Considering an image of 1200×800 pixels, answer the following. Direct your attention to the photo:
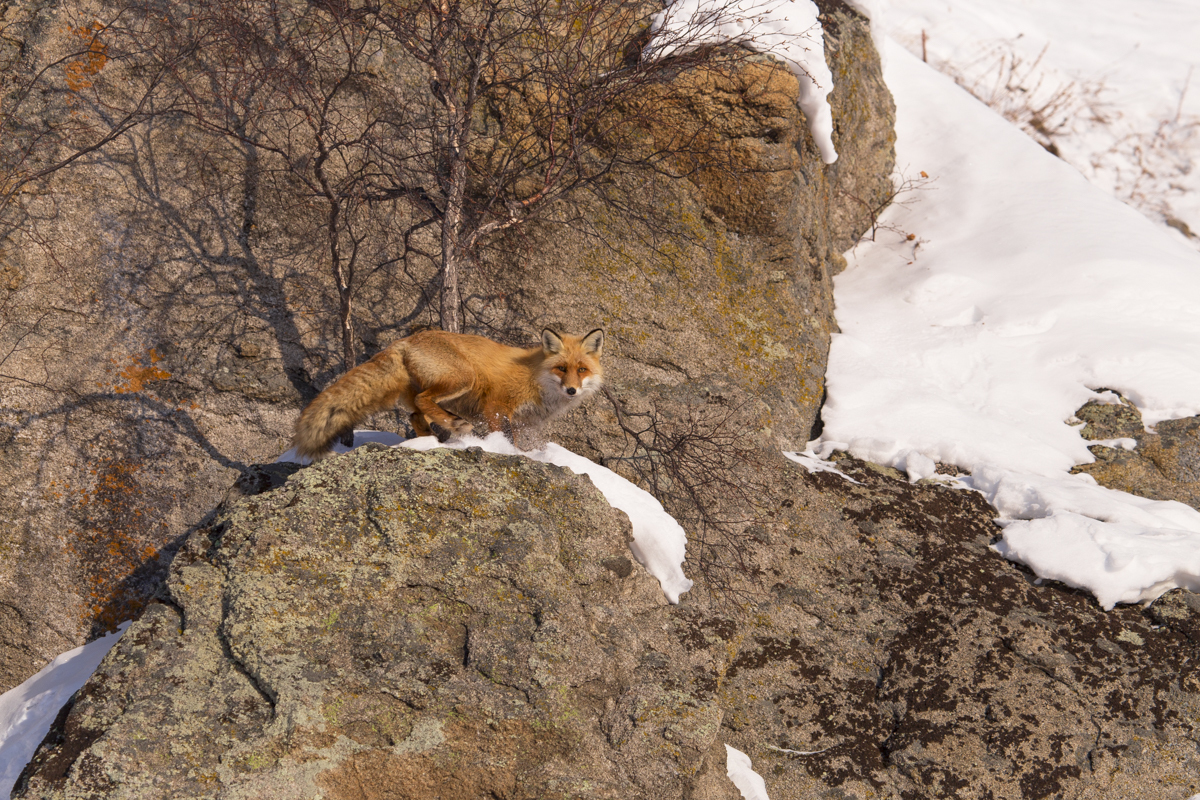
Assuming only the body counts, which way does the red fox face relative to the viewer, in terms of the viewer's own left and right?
facing to the right of the viewer

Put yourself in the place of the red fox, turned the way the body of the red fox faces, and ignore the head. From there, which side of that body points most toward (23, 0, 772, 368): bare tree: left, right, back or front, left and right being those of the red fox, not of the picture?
left
